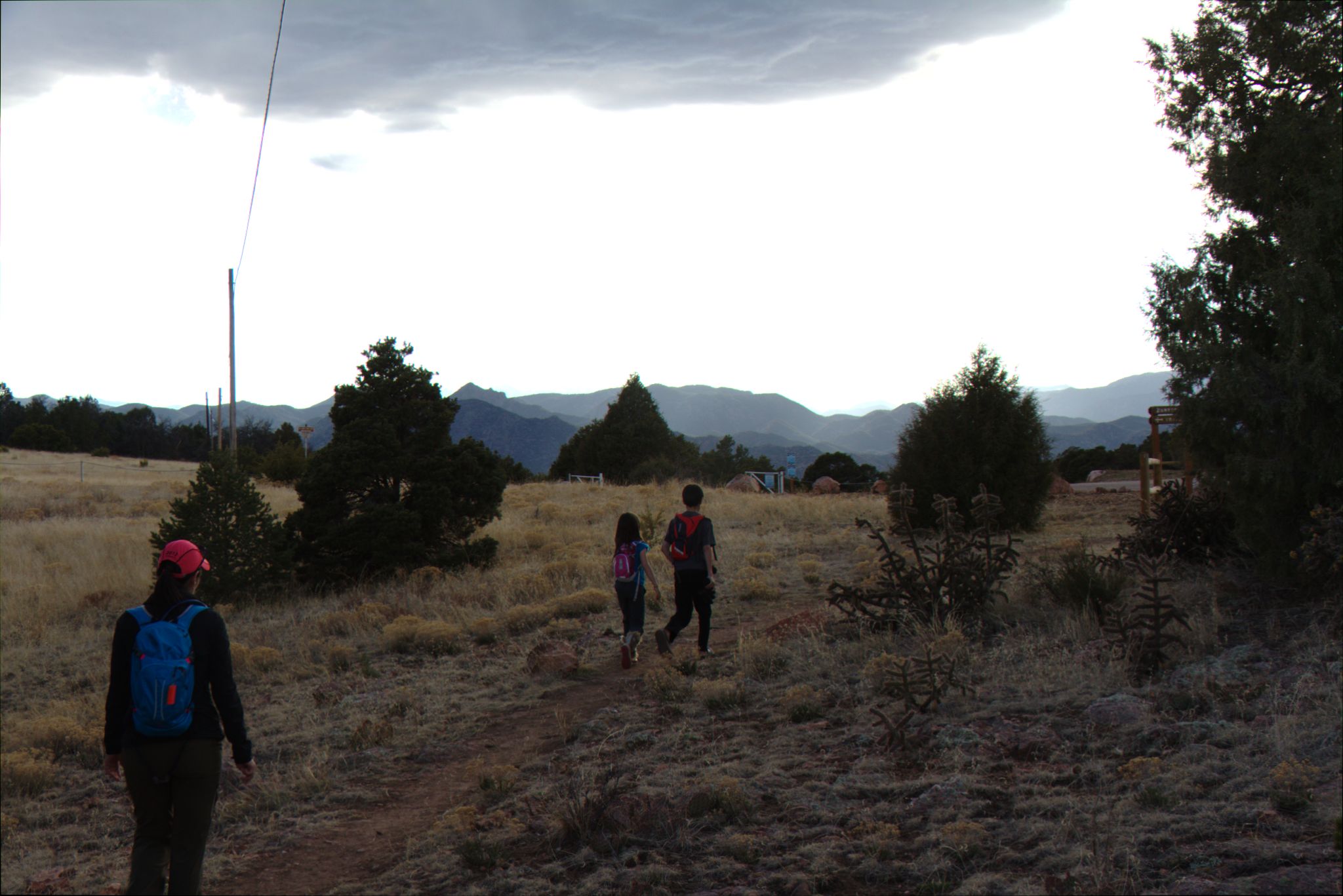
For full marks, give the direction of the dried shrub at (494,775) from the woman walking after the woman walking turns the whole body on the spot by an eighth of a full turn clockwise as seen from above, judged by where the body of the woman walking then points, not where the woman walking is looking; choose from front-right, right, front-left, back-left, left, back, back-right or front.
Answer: front

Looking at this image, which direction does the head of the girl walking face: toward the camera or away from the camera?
away from the camera

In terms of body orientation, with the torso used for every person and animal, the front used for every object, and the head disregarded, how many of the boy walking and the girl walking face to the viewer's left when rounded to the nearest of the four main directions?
0

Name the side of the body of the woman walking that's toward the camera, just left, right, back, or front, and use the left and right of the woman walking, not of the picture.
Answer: back

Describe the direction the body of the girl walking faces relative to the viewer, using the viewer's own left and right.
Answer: facing away from the viewer and to the right of the viewer

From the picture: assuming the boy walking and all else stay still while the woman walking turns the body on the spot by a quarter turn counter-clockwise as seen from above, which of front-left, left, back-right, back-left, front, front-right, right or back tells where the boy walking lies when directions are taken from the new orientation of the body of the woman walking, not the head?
back-right

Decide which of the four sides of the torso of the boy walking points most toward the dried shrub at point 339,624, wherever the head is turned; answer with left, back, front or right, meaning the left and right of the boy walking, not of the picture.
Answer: left

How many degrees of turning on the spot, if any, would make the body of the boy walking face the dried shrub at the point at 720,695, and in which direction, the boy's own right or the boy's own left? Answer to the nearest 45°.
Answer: approximately 135° to the boy's own right

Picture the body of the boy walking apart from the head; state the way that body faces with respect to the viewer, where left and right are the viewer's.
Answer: facing away from the viewer and to the right of the viewer

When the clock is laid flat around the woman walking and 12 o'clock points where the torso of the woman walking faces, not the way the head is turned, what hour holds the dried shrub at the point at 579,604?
The dried shrub is roughly at 1 o'clock from the woman walking.

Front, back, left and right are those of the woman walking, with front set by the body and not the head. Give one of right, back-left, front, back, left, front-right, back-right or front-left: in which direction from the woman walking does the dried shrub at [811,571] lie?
front-right

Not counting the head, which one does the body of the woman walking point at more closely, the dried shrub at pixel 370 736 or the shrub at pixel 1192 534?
the dried shrub

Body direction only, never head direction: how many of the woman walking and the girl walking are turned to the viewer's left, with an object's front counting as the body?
0

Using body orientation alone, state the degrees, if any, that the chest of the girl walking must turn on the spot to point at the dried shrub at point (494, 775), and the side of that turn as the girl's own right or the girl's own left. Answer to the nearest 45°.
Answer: approximately 135° to the girl's own right

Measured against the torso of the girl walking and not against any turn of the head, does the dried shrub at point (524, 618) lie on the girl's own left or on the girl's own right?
on the girl's own left

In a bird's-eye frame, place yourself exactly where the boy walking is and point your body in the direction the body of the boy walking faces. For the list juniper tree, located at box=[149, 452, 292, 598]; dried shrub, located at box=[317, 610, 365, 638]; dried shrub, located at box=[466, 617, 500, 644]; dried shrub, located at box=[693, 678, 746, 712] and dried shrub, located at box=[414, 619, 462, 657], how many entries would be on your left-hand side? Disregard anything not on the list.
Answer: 4

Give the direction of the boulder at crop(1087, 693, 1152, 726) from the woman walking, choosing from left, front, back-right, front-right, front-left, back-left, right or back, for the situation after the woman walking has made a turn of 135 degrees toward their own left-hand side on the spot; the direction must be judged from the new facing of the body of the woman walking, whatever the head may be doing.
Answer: back-left

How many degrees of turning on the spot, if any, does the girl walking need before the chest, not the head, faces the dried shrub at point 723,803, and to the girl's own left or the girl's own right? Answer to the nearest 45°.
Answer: approximately 135° to the girl's own right

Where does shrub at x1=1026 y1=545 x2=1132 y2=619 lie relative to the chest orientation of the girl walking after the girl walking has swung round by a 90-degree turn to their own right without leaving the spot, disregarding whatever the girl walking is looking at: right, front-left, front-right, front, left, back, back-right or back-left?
front-left

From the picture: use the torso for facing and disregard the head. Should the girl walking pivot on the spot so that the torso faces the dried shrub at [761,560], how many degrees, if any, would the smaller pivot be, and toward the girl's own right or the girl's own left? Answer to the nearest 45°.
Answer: approximately 45° to the girl's own left
